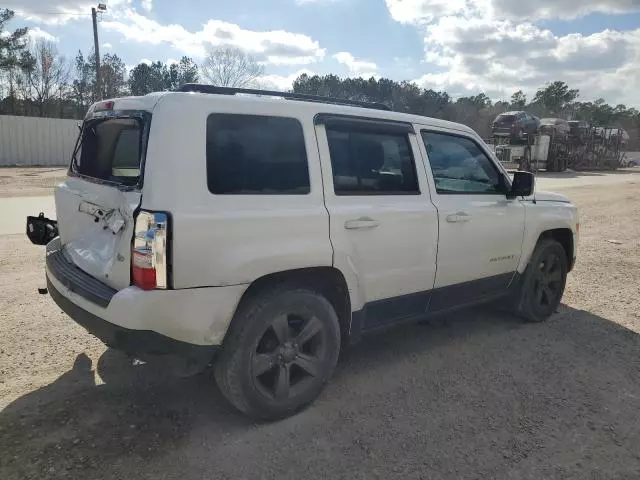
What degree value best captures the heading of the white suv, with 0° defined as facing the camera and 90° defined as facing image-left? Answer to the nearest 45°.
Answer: approximately 225°

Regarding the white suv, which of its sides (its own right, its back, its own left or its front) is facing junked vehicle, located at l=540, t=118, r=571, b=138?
front
